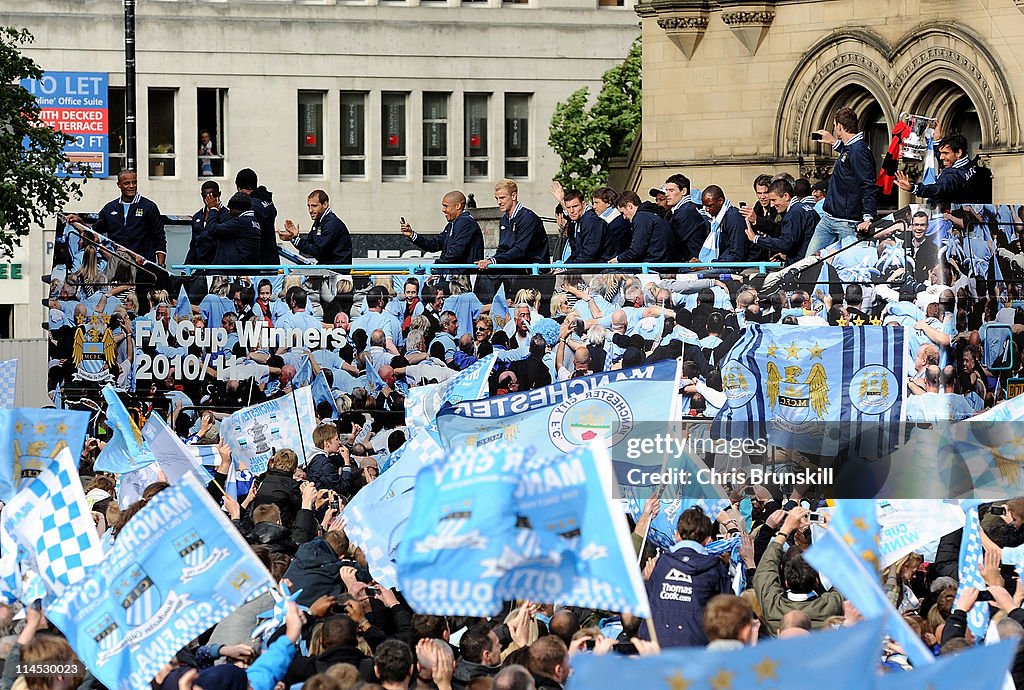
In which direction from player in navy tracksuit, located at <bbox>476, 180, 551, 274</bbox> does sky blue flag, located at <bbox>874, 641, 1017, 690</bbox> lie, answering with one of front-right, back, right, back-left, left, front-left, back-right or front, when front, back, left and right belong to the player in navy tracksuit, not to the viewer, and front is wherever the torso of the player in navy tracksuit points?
front-left

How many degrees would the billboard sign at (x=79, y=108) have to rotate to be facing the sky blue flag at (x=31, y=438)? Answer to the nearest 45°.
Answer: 0° — it already faces it

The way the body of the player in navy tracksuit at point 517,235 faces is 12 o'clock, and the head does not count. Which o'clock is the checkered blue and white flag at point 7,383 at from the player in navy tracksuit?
The checkered blue and white flag is roughly at 1 o'clock from the player in navy tracksuit.

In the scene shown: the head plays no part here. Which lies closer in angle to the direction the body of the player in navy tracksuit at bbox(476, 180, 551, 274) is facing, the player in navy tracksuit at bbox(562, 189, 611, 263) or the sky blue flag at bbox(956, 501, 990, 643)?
the sky blue flag

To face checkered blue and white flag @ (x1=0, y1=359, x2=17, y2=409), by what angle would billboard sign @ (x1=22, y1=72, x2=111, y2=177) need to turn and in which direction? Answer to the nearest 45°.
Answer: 0° — it already faces it

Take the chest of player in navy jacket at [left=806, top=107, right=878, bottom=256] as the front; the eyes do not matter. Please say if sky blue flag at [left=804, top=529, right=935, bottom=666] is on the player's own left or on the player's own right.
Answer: on the player's own left

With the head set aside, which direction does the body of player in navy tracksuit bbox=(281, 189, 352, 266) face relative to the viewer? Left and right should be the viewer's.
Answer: facing the viewer and to the left of the viewer

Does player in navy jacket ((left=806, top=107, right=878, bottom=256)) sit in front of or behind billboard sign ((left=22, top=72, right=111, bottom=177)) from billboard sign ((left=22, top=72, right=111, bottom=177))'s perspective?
in front

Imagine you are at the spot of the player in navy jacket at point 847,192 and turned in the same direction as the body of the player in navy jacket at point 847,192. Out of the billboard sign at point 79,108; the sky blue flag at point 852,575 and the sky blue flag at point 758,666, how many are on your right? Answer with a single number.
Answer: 1

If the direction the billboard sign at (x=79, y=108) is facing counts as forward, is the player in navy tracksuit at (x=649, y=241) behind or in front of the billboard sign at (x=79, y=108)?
in front

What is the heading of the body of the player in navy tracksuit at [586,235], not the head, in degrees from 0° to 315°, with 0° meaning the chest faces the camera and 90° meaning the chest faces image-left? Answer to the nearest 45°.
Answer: approximately 45°

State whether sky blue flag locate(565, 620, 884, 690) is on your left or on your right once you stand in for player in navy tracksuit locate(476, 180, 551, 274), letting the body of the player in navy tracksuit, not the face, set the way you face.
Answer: on your left

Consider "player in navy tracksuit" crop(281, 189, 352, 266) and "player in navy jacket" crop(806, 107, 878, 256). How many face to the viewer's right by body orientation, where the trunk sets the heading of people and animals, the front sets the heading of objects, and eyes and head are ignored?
0

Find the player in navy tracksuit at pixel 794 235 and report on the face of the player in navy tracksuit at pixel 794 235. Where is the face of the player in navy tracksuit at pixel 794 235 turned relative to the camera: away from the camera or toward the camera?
toward the camera

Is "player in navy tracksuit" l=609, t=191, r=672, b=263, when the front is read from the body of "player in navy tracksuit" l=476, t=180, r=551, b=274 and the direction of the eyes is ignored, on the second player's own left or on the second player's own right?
on the second player's own left

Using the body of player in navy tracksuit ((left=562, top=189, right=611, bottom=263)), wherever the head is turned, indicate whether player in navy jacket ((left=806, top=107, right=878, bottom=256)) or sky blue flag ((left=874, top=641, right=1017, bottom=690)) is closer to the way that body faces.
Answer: the sky blue flag
